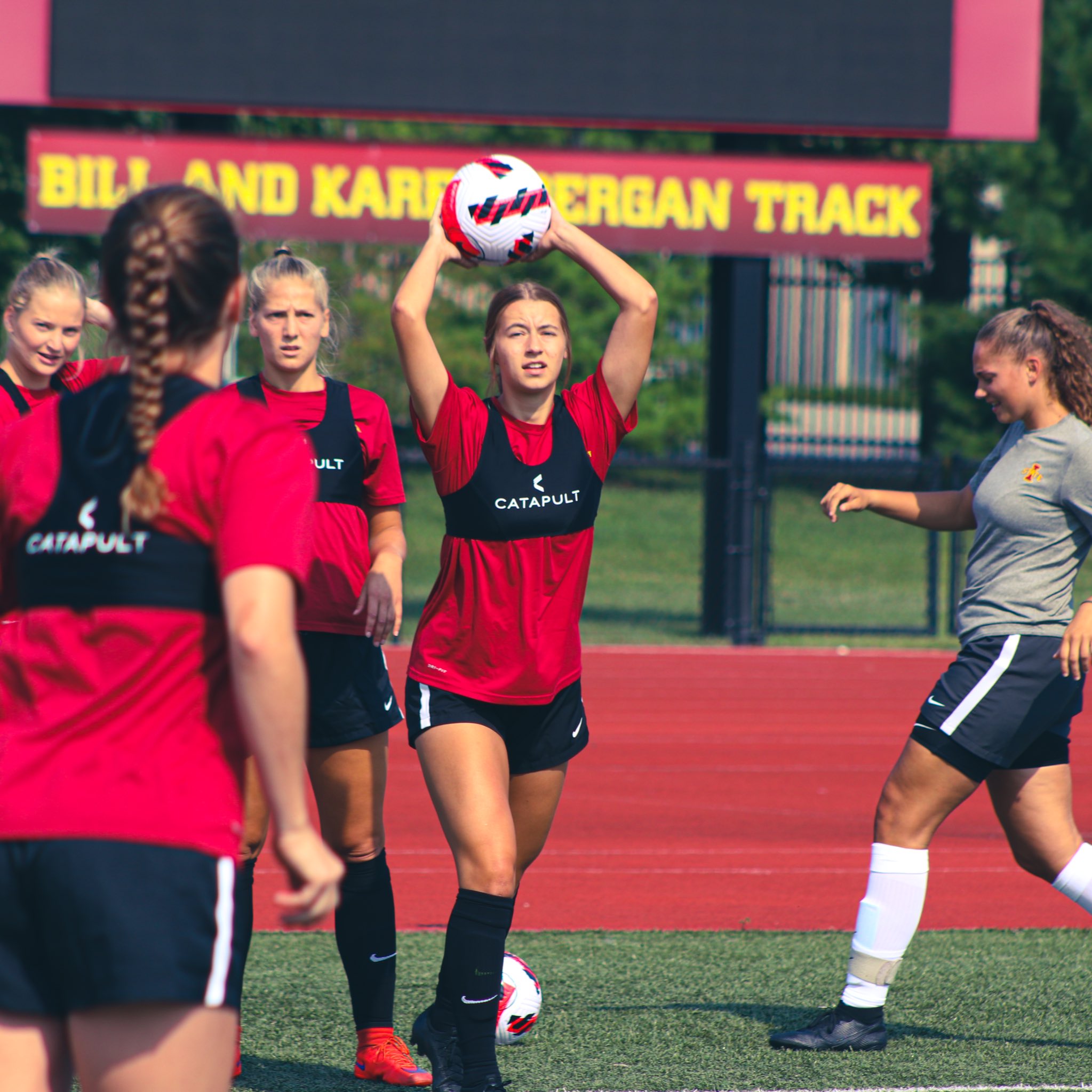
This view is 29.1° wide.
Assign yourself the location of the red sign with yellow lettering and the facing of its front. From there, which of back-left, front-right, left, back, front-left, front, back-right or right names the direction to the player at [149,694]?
front

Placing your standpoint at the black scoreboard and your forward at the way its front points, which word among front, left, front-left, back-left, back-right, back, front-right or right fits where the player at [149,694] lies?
front

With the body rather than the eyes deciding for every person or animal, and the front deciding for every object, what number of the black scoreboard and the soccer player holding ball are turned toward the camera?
2

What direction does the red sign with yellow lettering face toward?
toward the camera

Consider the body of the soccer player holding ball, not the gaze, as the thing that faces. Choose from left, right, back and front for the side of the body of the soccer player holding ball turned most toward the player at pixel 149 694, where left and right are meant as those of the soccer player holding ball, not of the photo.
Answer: front

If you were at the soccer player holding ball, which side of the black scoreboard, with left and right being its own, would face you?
front

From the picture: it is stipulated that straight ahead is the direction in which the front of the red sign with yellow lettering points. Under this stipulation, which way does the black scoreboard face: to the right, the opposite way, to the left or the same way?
the same way

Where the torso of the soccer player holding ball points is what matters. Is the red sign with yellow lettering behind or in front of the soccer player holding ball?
behind

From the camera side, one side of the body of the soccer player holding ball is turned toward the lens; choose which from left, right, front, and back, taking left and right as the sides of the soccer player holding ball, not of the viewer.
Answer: front

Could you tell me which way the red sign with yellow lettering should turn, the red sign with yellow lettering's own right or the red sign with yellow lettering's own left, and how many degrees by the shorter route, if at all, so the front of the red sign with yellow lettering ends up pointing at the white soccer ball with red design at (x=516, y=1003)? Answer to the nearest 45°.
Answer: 0° — it already faces it

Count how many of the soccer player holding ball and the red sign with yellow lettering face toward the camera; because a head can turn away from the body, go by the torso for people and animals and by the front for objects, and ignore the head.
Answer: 2

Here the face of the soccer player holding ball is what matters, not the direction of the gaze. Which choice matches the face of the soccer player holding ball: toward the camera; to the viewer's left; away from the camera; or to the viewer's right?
toward the camera

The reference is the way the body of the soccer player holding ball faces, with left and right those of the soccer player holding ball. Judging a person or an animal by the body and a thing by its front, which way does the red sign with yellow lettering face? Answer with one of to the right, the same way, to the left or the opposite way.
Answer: the same way
